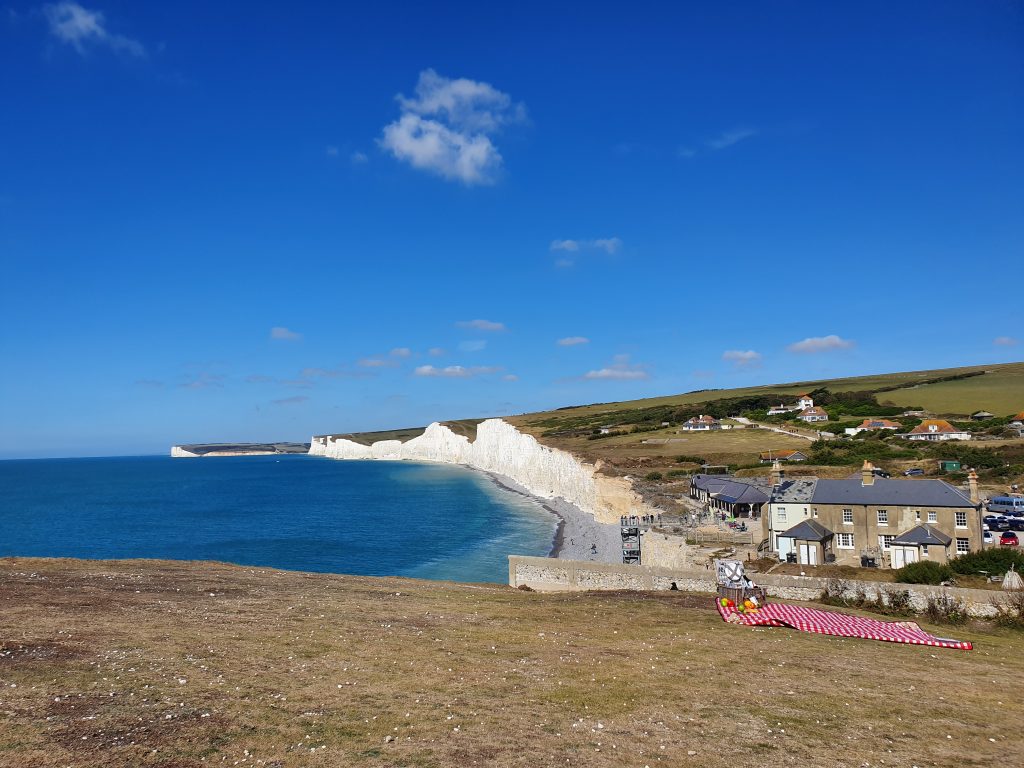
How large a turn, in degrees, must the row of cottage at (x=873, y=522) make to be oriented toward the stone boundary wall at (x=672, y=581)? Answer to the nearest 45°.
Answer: approximately 45° to its right

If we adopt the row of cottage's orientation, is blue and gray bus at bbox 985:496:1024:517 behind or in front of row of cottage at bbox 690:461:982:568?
behind

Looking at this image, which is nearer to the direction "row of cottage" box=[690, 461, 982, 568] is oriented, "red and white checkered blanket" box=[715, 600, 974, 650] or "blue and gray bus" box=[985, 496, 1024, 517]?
the red and white checkered blanket

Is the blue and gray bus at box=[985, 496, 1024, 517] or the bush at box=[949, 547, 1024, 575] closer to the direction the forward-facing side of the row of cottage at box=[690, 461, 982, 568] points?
the bush

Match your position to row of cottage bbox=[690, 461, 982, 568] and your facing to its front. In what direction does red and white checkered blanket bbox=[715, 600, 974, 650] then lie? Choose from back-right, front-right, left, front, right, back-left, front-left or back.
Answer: front

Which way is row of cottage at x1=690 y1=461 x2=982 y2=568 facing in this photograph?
toward the camera

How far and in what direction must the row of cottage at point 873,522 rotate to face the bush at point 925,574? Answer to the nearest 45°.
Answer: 0° — it already faces it

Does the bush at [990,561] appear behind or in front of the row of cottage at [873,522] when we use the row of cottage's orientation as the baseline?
in front

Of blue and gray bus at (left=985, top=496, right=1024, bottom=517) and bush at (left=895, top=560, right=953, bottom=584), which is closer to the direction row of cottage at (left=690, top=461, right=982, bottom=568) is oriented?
the bush

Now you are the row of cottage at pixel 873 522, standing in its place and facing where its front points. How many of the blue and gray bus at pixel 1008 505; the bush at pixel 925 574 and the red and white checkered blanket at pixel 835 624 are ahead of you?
2
